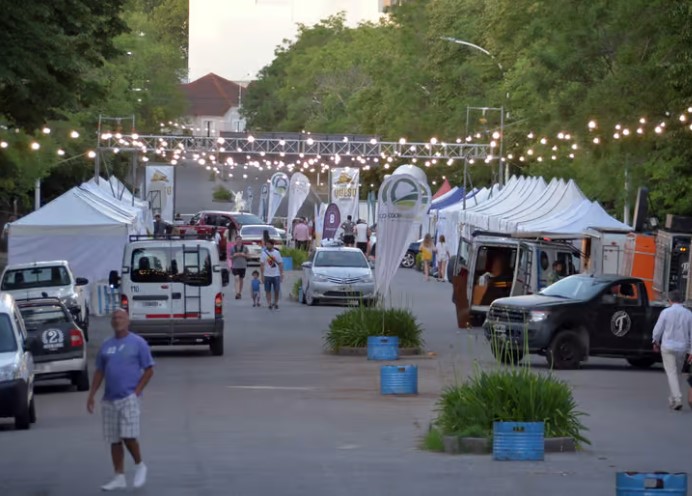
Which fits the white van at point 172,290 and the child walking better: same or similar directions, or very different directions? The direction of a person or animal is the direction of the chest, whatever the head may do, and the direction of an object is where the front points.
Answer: very different directions

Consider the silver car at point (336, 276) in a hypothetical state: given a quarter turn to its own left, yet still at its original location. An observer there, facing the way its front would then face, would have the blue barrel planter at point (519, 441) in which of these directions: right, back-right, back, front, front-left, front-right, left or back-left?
right

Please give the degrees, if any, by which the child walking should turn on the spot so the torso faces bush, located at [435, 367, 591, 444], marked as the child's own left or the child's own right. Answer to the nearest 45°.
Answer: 0° — they already face it

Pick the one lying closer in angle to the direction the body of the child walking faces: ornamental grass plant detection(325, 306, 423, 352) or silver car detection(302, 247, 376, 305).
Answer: the ornamental grass plant

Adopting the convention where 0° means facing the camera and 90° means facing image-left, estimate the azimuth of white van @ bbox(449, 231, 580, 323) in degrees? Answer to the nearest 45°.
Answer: approximately 225°

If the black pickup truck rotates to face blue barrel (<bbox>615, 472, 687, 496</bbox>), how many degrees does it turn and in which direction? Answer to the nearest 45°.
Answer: approximately 45° to its left

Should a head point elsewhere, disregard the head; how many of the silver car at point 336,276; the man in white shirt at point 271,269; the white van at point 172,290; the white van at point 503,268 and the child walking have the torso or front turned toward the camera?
3

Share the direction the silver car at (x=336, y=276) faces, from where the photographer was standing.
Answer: facing the viewer

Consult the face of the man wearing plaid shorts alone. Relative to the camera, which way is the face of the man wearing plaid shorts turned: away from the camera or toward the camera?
toward the camera

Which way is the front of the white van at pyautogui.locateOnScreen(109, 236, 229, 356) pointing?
away from the camera

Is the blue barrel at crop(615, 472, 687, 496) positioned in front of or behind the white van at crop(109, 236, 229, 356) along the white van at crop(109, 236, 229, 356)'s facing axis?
behind

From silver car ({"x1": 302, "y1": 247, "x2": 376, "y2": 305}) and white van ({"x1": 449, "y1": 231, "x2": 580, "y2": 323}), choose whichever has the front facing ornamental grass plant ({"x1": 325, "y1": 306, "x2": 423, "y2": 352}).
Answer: the silver car

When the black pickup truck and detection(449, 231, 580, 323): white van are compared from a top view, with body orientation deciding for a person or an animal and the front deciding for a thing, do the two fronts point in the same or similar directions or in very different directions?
very different directions
